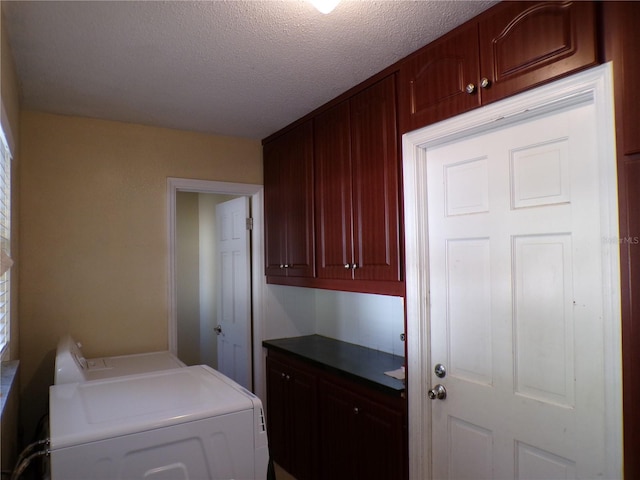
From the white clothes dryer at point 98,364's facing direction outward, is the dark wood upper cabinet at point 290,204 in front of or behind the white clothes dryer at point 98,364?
in front

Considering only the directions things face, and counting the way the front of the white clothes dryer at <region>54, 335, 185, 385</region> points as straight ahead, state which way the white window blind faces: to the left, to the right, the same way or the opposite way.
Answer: the same way

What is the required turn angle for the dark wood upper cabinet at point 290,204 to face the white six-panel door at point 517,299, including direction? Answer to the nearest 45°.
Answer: approximately 90° to its left

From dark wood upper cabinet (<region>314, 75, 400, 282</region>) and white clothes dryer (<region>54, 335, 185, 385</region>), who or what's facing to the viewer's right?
the white clothes dryer

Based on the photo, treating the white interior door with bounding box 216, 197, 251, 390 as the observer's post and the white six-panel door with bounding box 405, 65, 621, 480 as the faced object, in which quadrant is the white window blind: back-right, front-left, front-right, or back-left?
front-right

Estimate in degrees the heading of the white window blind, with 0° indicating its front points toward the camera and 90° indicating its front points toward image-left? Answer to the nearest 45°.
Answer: approximately 270°

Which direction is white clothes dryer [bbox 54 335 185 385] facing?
to the viewer's right

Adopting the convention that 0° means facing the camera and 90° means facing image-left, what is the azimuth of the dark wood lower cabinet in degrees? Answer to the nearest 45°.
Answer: approximately 45°

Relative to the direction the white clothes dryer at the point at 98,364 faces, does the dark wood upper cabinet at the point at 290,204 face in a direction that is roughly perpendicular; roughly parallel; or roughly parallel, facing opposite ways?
roughly parallel, facing opposite ways

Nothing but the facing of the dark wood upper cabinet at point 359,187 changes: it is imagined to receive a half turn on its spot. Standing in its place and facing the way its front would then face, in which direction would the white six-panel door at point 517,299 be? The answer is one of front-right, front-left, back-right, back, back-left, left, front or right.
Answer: right

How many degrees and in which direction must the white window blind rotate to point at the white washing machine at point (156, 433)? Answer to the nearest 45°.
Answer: approximately 45° to its right

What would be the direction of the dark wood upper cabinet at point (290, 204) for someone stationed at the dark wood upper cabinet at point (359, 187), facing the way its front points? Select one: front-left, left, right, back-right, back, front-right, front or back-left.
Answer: right

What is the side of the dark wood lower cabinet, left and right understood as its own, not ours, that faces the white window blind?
front
